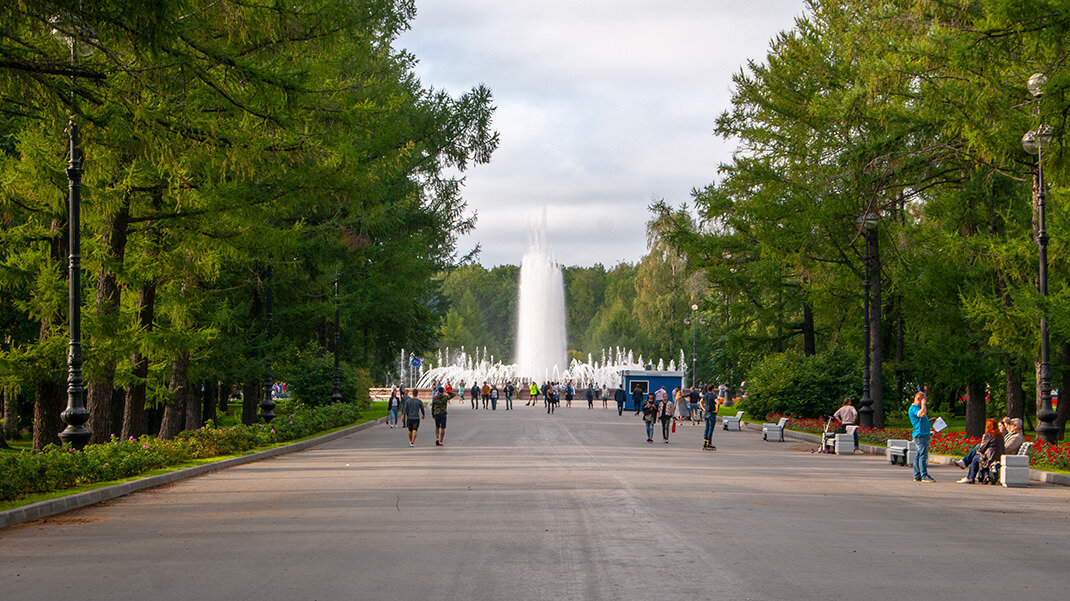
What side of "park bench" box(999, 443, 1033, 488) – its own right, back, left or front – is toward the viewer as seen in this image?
left

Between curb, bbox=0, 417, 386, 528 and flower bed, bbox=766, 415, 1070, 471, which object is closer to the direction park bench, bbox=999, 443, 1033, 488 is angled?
the curb

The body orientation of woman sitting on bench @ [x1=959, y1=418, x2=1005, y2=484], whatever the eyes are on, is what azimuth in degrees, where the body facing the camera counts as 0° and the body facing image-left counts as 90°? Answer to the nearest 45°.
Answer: approximately 90°

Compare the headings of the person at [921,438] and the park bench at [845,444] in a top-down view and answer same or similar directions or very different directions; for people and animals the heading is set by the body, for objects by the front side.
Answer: very different directions

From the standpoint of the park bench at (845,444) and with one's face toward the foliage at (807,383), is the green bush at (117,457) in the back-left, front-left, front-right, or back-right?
back-left

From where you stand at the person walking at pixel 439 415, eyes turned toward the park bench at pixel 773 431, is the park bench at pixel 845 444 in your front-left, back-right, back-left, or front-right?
front-right

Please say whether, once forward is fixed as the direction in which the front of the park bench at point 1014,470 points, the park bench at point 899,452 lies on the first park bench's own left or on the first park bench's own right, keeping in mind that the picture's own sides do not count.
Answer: on the first park bench's own right

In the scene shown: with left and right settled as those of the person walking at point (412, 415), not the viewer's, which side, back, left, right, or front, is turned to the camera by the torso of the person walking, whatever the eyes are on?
back

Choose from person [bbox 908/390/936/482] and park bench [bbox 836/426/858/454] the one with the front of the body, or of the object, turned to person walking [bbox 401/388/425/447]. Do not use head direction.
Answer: the park bench

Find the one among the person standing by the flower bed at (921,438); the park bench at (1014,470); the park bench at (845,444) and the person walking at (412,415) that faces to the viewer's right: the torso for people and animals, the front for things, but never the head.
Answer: the person standing by the flower bed at (921,438)

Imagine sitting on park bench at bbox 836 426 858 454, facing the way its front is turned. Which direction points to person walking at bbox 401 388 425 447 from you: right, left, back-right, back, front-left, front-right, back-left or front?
front

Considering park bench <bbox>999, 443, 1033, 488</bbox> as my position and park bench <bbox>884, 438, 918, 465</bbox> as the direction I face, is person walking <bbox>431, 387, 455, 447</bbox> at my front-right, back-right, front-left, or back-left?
front-left

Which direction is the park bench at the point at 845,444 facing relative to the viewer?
to the viewer's left

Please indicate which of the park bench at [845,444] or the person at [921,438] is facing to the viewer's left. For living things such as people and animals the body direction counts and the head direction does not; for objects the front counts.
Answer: the park bench

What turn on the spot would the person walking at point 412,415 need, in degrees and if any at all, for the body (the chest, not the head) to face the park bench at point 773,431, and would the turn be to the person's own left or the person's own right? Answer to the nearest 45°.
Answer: approximately 90° to the person's own right
